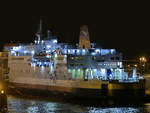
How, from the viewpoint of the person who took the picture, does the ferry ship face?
facing away from the viewer and to the left of the viewer
